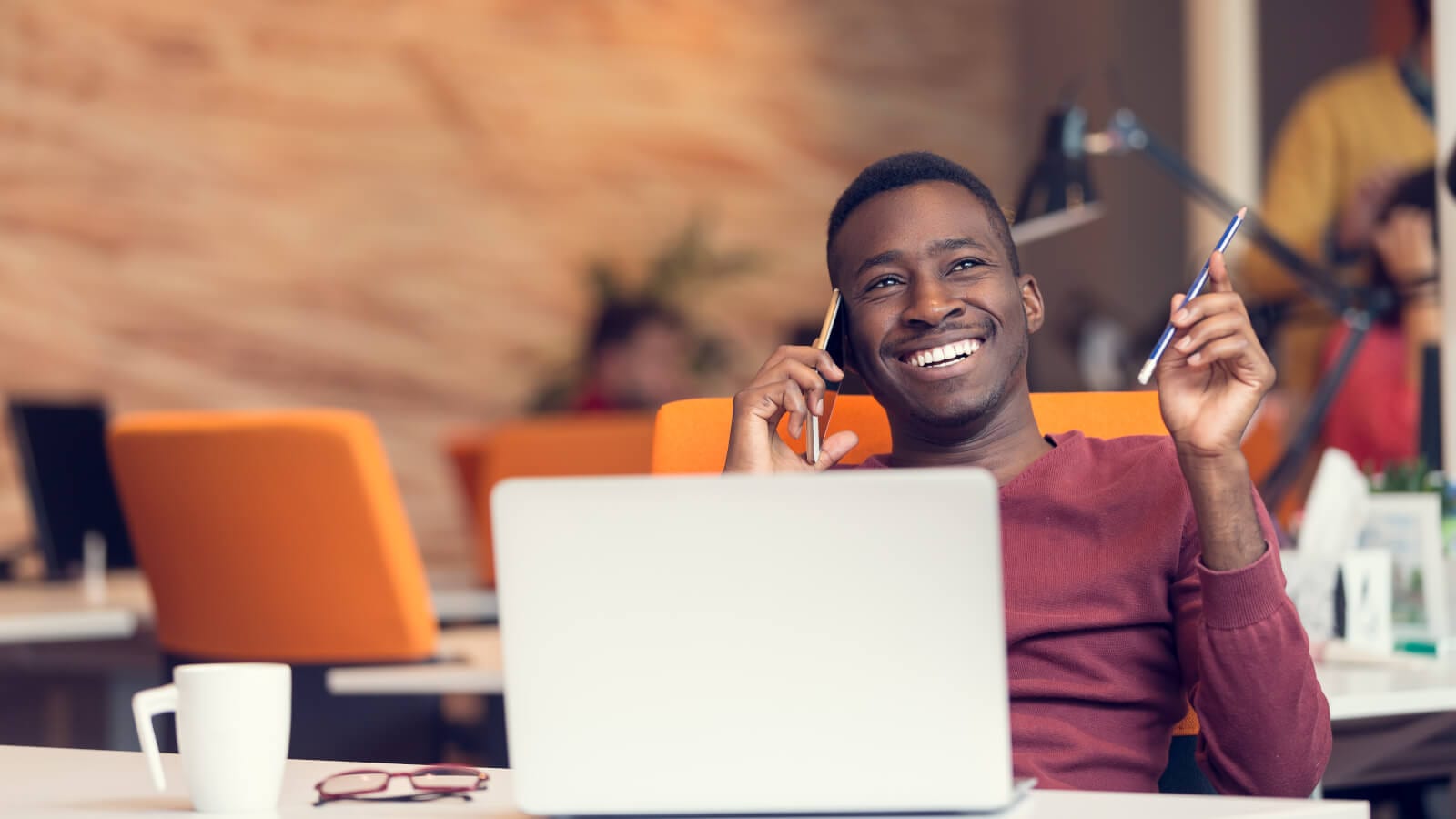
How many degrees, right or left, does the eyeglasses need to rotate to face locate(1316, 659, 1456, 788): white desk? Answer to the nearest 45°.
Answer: approximately 90° to its left

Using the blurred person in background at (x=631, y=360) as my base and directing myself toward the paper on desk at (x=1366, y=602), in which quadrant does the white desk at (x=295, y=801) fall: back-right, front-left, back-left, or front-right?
front-right

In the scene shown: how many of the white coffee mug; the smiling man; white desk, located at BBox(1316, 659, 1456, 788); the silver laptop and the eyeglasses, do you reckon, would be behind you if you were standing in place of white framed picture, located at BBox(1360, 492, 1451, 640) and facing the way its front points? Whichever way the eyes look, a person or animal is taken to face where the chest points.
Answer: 0

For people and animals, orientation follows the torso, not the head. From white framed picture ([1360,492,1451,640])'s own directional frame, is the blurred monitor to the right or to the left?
on its right

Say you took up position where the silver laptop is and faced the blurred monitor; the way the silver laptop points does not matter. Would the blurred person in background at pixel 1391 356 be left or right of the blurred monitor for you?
right

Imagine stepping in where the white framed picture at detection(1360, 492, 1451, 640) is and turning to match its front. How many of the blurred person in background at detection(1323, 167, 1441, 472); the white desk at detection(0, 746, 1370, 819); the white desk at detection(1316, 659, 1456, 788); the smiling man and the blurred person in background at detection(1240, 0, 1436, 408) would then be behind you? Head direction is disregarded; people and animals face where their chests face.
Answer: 2

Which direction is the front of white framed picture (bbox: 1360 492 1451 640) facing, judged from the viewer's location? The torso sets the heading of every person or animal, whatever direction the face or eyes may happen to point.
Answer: facing the viewer

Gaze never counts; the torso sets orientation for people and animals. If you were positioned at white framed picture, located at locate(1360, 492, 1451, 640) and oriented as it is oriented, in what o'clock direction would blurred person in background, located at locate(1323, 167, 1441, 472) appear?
The blurred person in background is roughly at 6 o'clock from the white framed picture.

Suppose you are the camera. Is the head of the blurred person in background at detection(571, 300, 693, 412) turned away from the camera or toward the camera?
toward the camera

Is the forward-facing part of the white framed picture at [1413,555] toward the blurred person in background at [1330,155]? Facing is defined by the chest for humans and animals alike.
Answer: no

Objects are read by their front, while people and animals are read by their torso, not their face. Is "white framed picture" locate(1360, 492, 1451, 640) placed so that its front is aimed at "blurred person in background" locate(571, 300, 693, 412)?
no

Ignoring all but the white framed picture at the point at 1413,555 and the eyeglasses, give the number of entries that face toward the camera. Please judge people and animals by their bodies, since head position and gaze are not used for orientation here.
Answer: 2

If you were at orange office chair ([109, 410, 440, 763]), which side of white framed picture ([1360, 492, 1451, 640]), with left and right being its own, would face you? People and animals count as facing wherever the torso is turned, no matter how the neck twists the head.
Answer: right

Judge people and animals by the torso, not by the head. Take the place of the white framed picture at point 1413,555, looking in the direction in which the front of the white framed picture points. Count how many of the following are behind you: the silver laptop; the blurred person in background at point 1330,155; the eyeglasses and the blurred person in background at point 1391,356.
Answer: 2

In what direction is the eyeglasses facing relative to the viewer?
toward the camera
